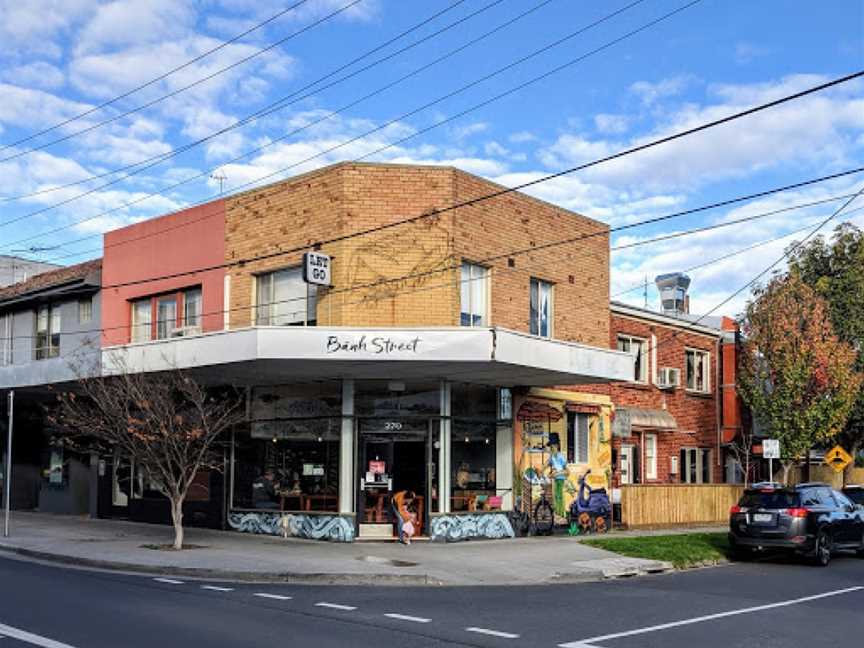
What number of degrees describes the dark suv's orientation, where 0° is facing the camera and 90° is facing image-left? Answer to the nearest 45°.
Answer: approximately 225°

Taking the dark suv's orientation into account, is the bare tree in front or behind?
behind

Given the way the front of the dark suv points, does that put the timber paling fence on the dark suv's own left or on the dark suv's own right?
on the dark suv's own left

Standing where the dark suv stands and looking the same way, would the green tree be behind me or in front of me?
in front

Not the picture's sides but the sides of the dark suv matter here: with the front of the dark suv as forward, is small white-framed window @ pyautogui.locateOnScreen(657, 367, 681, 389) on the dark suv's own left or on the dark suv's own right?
on the dark suv's own left

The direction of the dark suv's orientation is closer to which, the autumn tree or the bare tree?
the autumn tree

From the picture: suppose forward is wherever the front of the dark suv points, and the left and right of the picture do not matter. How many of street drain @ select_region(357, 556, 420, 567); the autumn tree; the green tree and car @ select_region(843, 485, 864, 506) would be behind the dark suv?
1

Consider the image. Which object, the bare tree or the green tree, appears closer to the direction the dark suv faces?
the green tree

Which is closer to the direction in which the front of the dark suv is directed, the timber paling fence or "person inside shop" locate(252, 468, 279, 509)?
the timber paling fence

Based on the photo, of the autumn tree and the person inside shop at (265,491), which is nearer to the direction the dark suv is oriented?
the autumn tree
